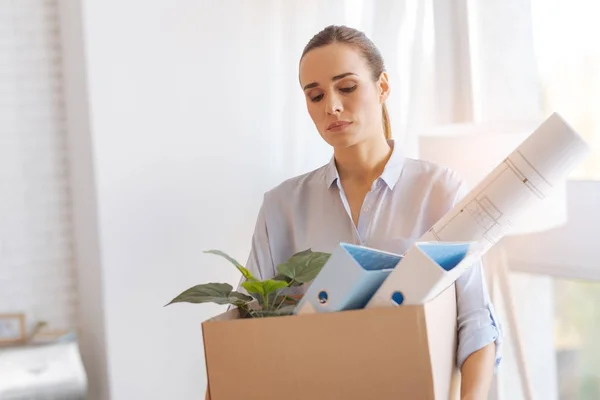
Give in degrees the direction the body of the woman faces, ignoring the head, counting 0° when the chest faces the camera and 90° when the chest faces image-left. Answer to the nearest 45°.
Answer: approximately 0°

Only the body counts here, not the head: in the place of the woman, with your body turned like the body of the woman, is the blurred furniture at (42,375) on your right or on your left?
on your right

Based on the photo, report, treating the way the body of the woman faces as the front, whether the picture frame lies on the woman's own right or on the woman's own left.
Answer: on the woman's own right
